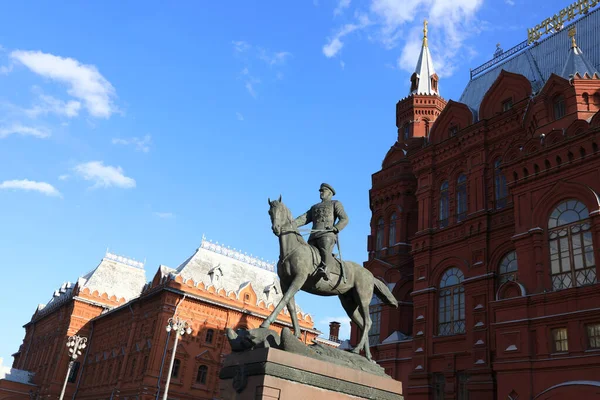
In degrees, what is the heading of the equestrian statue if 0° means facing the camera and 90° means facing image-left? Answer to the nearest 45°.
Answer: approximately 45°

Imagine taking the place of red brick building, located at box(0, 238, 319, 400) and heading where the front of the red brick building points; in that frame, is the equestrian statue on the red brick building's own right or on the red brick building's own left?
on the red brick building's own left

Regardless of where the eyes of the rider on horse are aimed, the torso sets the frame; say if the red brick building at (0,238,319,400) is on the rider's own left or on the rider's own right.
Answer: on the rider's own right

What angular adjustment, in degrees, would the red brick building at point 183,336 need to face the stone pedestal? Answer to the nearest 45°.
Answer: approximately 45° to its left

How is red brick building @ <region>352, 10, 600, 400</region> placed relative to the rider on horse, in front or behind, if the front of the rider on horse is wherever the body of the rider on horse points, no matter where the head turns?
behind

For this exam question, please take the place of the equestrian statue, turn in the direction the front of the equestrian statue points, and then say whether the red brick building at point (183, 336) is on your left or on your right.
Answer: on your right

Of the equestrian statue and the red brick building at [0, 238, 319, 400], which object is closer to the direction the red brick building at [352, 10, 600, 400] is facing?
the equestrian statue

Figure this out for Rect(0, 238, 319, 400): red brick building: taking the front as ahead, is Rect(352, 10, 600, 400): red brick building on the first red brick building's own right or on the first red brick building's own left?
on the first red brick building's own left
